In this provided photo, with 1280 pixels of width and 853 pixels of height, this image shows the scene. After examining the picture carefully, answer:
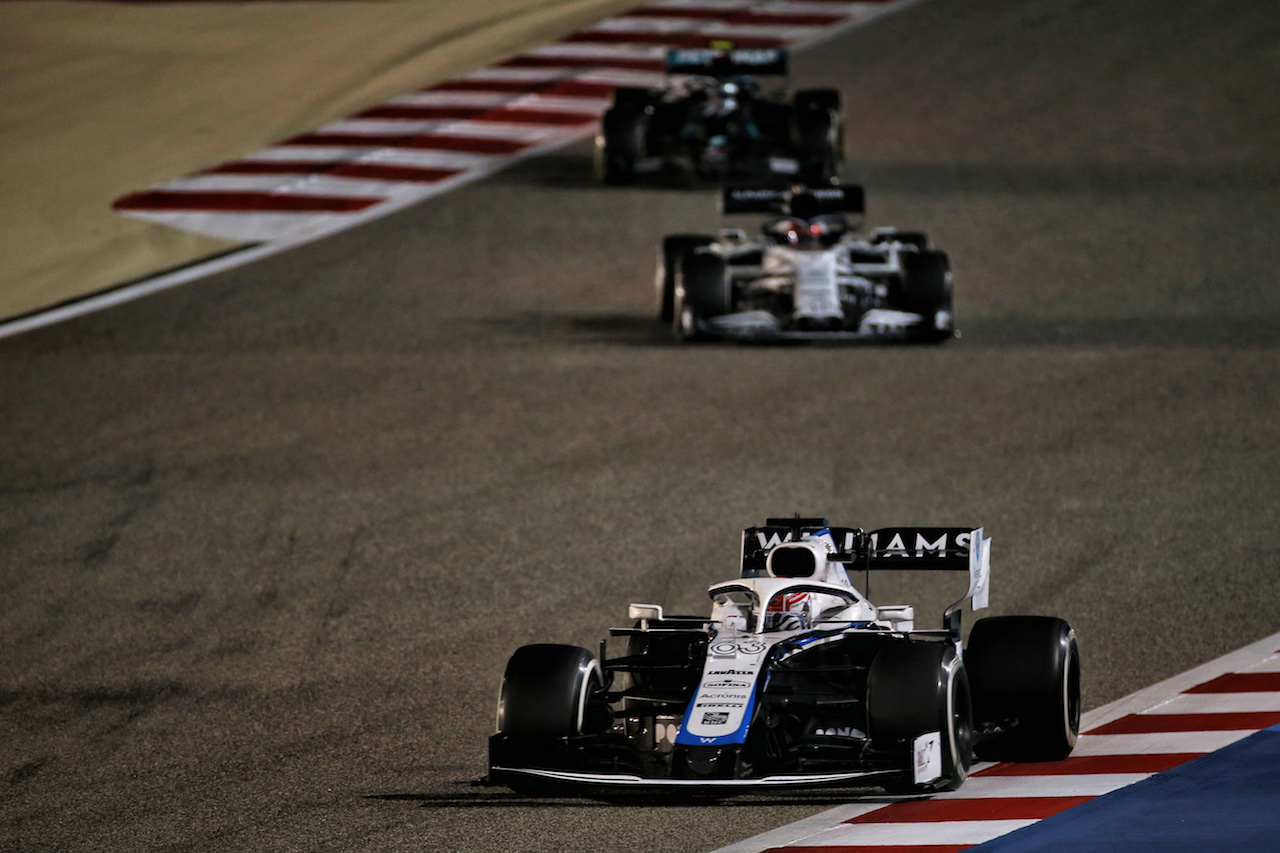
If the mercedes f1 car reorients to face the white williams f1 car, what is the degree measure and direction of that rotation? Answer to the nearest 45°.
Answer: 0° — it already faces it

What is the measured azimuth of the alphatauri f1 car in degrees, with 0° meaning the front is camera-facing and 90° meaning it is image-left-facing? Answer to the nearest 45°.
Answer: approximately 0°

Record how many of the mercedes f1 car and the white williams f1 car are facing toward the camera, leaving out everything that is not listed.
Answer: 2

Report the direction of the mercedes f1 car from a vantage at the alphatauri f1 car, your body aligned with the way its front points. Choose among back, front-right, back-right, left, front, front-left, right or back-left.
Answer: back

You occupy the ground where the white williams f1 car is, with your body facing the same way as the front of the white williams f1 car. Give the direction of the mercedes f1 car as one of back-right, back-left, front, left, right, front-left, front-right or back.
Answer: back

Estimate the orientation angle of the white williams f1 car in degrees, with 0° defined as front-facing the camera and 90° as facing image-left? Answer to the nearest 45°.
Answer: approximately 0°
